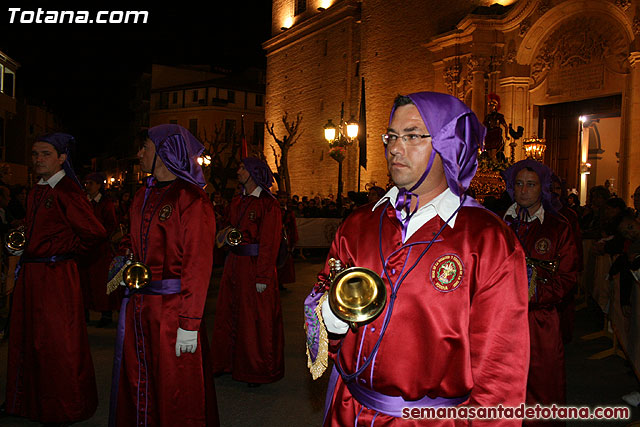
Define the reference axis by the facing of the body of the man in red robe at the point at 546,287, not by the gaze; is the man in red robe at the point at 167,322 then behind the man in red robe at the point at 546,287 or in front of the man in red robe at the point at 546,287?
in front

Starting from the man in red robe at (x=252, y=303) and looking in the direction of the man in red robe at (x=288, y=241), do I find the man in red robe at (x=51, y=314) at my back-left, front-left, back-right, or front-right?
back-left

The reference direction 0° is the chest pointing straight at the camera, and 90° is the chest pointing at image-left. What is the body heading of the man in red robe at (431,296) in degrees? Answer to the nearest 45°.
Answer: approximately 45°

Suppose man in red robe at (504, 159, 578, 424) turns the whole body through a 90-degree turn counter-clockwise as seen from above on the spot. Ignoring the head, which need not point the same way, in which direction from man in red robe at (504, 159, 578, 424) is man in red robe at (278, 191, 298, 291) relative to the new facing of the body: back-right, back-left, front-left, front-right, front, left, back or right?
back

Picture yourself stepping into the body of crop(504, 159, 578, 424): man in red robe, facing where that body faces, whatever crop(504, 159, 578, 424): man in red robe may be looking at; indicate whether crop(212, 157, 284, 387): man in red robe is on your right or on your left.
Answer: on your right

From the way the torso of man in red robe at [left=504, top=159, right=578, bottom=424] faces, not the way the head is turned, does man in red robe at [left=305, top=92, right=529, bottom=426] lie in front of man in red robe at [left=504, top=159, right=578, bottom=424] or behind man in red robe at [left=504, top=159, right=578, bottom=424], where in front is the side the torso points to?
in front

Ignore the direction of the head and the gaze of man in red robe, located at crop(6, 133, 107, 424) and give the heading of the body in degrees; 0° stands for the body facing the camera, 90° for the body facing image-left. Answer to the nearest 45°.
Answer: approximately 45°

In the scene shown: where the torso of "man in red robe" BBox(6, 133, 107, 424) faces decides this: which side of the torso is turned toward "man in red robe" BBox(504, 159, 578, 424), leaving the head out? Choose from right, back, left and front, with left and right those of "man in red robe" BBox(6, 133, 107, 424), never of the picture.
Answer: left
